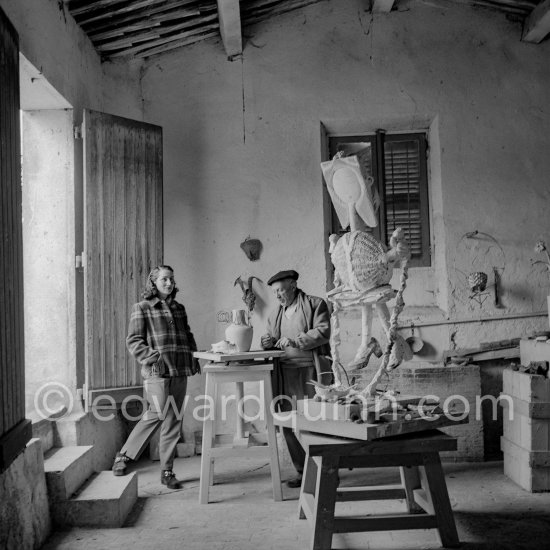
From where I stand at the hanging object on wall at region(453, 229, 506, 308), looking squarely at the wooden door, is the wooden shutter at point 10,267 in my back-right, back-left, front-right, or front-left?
front-left

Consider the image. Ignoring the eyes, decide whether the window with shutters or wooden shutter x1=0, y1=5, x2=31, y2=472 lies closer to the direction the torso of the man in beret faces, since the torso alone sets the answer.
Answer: the wooden shutter

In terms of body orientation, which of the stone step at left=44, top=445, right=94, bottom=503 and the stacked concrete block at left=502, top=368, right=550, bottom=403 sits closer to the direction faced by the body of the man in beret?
the stone step

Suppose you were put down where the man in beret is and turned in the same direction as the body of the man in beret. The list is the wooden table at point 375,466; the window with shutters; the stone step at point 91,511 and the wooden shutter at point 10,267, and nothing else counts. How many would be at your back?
1

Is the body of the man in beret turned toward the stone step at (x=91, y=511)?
yes

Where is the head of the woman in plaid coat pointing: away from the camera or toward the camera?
toward the camera

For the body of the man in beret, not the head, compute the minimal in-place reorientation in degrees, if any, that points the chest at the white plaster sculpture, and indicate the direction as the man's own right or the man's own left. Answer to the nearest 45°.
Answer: approximately 45° to the man's own left

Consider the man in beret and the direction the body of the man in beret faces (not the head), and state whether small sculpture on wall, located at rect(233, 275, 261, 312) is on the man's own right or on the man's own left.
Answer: on the man's own right

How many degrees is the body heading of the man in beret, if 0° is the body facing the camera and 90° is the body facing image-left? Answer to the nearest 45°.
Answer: approximately 45°

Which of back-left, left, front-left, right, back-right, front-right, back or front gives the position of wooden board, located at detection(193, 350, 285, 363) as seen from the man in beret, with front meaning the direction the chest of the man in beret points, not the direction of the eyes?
front

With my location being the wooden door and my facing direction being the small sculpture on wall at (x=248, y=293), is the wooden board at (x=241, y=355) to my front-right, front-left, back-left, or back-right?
front-right

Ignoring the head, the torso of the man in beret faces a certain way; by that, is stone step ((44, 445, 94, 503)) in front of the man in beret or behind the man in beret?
in front

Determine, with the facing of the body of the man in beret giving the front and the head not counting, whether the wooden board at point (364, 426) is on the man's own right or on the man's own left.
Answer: on the man's own left

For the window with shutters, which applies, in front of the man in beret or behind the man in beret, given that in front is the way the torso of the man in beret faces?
behind

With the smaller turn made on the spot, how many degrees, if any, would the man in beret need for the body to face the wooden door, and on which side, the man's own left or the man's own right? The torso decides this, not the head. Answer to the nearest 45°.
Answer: approximately 45° to the man's own right
